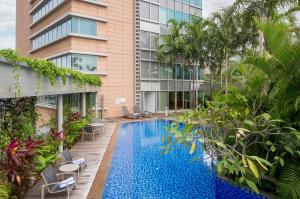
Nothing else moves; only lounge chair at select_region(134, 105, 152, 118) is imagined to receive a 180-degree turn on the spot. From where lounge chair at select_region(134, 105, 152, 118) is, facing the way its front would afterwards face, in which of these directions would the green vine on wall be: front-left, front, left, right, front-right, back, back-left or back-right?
back-left

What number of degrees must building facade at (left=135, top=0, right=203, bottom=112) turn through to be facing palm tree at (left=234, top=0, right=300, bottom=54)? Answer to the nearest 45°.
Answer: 0° — it already faces it

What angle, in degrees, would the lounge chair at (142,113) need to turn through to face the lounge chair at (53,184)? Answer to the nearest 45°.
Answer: approximately 45° to its right

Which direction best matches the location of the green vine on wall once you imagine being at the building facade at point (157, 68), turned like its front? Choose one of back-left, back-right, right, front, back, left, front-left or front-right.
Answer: front-right

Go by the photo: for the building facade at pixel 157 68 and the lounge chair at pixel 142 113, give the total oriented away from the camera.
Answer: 0

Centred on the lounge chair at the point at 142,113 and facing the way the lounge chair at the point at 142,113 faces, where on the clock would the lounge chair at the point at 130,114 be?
the lounge chair at the point at 130,114 is roughly at 3 o'clock from the lounge chair at the point at 142,113.

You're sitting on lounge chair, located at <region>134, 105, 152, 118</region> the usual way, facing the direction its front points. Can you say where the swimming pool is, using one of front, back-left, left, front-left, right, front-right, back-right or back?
front-right

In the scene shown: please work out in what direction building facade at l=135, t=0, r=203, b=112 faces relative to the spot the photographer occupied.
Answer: facing the viewer and to the right of the viewer

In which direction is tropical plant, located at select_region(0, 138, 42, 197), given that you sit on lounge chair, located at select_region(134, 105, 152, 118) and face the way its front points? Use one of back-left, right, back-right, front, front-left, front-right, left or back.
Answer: front-right

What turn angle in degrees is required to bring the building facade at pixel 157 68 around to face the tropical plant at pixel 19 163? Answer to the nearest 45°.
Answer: approximately 45° to its right
